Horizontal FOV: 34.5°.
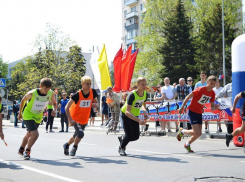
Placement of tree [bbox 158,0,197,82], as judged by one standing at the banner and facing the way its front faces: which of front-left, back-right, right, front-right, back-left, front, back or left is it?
back

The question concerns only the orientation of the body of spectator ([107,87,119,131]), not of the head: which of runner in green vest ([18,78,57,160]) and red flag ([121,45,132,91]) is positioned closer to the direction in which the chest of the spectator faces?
the runner in green vest

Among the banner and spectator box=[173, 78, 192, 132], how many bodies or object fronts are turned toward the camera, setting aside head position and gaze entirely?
2

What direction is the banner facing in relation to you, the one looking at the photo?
facing the viewer

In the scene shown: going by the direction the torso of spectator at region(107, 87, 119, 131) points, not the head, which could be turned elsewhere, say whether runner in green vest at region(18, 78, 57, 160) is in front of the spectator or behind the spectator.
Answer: in front

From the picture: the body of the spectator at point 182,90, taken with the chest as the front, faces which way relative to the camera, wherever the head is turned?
toward the camera

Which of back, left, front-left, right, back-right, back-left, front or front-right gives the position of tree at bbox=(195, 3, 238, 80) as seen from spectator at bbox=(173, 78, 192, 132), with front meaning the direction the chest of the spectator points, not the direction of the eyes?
back

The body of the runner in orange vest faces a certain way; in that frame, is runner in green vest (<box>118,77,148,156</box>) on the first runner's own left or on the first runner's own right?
on the first runner's own left

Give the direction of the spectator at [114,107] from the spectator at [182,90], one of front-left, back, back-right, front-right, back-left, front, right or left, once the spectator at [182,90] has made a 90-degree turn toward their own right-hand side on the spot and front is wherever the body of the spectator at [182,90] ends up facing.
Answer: front-right

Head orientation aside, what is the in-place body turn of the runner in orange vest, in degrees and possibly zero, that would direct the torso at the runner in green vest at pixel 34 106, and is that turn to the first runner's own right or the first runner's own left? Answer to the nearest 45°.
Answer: approximately 135° to the first runner's own right

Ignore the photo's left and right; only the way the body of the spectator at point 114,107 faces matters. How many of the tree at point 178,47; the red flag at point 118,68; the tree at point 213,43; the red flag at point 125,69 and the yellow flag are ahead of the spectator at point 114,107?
0

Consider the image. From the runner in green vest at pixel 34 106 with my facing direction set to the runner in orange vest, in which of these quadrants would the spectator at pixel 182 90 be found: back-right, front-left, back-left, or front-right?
front-left

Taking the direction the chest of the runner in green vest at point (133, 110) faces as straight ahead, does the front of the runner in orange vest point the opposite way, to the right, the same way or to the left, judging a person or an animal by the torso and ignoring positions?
the same way

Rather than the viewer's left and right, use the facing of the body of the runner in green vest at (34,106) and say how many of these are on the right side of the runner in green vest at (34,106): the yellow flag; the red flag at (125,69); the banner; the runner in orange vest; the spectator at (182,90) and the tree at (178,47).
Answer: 0

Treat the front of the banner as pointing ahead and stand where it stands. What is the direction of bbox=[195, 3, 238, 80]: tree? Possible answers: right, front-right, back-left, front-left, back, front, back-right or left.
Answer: back

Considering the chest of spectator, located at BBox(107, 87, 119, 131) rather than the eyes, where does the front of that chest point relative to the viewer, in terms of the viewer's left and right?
facing the viewer and to the left of the viewer

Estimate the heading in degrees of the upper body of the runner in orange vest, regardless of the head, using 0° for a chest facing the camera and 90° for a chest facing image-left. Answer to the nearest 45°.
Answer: approximately 315°
